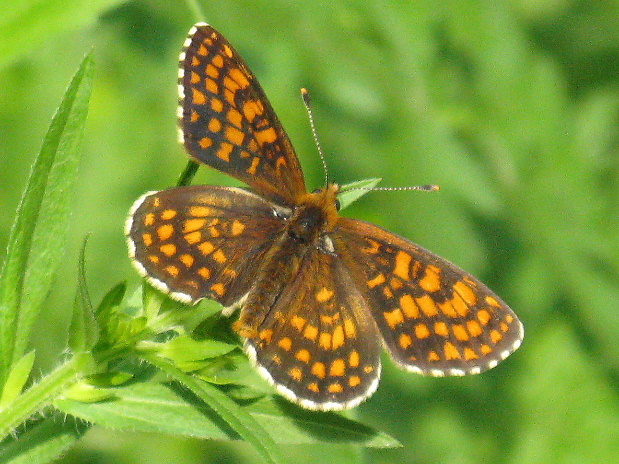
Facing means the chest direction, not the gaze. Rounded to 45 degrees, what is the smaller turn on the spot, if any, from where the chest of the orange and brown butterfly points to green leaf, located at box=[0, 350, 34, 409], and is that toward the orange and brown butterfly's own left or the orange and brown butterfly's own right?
approximately 180°

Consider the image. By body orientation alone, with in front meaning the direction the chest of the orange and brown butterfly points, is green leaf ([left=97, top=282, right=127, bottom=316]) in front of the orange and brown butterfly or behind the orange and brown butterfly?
behind

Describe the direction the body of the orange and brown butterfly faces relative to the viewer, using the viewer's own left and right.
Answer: facing away from the viewer and to the right of the viewer

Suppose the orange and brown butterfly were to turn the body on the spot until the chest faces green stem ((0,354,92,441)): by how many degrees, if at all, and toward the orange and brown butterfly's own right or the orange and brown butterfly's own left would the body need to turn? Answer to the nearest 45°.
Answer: approximately 180°

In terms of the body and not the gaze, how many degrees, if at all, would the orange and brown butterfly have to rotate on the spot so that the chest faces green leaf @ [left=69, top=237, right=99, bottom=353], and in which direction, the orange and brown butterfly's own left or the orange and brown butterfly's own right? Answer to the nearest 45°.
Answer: approximately 180°

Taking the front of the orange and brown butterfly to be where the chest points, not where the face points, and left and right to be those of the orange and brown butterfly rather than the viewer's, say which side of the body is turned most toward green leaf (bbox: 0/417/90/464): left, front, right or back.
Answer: back
